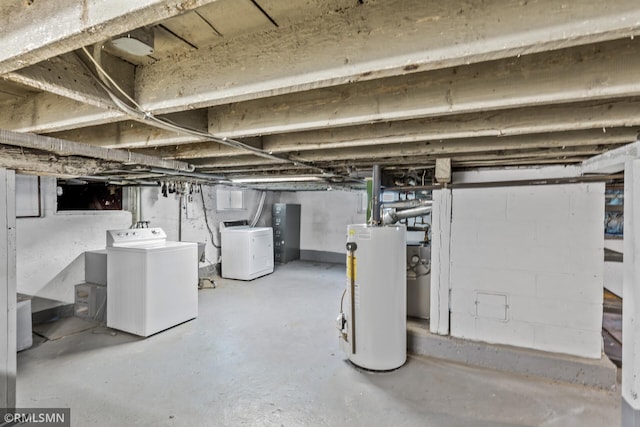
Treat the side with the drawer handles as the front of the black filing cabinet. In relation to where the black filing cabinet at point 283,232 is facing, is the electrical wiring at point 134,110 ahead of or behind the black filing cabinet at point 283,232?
ahead

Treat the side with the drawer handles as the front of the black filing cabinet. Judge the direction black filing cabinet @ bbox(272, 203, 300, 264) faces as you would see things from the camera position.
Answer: facing the viewer and to the left of the viewer

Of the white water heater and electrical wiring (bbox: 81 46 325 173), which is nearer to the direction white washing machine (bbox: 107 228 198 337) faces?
the white water heater

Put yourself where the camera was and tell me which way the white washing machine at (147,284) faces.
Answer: facing the viewer and to the right of the viewer

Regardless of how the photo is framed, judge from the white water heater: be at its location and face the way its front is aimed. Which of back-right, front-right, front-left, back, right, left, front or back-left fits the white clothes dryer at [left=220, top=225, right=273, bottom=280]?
front-right

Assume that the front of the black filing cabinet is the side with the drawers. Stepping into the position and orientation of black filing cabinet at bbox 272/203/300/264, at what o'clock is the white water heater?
The white water heater is roughly at 10 o'clock from the black filing cabinet.

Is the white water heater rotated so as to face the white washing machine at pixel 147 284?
yes

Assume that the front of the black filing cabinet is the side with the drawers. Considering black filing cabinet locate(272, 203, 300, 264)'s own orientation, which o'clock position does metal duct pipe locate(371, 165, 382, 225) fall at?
The metal duct pipe is roughly at 10 o'clock from the black filing cabinet.

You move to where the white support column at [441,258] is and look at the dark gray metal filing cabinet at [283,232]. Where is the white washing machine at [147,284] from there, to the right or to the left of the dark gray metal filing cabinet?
left
